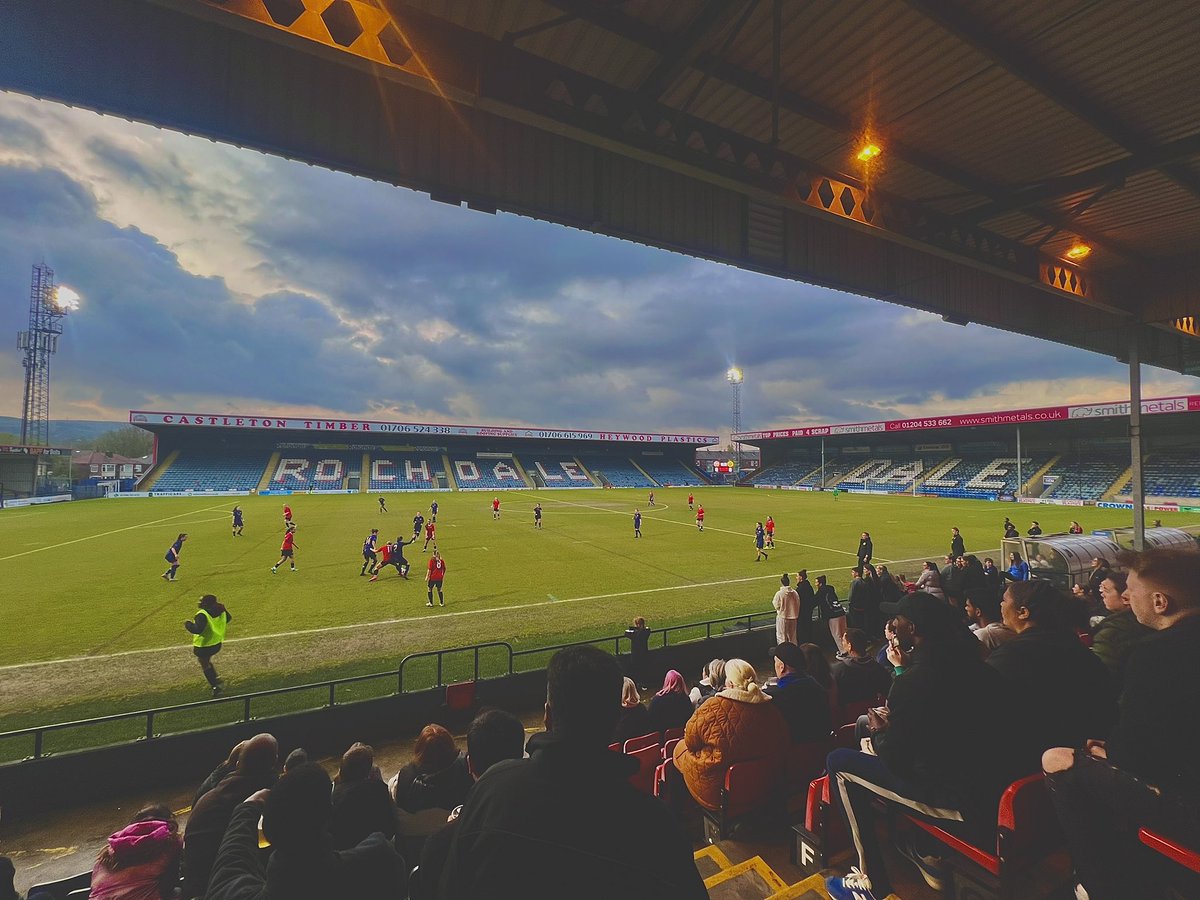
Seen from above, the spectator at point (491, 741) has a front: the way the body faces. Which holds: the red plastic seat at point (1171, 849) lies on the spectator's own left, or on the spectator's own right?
on the spectator's own right

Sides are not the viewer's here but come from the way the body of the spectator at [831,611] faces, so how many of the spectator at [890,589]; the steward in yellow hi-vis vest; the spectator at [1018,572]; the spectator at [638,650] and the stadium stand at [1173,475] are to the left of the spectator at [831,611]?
2

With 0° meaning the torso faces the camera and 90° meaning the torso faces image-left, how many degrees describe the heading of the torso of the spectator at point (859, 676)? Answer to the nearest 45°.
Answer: approximately 135°

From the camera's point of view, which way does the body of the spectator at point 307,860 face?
away from the camera

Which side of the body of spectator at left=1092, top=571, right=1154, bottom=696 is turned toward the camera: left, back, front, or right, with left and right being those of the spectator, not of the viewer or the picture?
left

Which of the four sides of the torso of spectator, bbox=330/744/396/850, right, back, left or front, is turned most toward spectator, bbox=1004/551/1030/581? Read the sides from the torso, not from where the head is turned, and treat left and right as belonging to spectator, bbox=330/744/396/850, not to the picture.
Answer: right

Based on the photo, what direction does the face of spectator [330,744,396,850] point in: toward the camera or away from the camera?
away from the camera

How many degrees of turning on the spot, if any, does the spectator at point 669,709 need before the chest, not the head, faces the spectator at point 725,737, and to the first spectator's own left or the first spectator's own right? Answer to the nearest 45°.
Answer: approximately 180°

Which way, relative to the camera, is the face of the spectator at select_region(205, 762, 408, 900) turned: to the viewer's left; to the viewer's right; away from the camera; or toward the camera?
away from the camera

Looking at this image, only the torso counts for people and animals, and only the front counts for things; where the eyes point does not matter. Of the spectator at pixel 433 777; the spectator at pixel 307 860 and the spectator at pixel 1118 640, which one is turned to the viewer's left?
the spectator at pixel 1118 640

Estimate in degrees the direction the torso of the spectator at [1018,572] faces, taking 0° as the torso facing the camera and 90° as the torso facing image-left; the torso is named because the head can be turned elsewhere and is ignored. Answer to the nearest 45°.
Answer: approximately 90°

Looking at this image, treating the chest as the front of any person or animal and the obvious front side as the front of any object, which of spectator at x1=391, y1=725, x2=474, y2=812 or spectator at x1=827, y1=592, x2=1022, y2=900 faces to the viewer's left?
spectator at x1=827, y1=592, x2=1022, y2=900

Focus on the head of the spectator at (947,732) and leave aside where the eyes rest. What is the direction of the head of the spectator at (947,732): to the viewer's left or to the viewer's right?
to the viewer's left

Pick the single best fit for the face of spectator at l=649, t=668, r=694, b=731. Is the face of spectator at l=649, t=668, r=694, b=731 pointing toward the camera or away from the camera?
away from the camera

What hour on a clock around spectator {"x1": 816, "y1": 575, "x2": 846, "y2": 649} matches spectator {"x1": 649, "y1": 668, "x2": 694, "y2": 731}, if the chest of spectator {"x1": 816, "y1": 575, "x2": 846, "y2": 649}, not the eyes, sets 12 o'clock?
spectator {"x1": 649, "y1": 668, "x2": 694, "y2": 731} is roughly at 8 o'clock from spectator {"x1": 816, "y1": 575, "x2": 846, "y2": 649}.

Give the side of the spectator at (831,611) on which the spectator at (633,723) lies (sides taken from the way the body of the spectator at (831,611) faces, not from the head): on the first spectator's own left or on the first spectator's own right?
on the first spectator's own left

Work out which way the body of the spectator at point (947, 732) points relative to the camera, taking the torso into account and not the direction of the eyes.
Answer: to the viewer's left

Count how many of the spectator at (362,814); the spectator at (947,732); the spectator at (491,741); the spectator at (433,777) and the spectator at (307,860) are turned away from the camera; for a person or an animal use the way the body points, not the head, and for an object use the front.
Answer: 4
